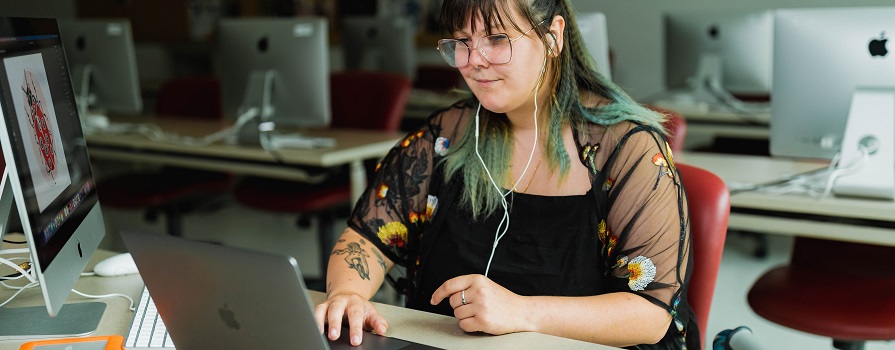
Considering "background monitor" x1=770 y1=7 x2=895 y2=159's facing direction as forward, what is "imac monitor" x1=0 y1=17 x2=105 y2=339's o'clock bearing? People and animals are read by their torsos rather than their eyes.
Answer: The imac monitor is roughly at 7 o'clock from the background monitor.

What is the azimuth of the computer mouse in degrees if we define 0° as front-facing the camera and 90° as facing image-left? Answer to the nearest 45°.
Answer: approximately 90°

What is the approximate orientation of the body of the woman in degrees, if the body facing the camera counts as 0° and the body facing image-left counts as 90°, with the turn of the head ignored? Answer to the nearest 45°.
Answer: approximately 45°

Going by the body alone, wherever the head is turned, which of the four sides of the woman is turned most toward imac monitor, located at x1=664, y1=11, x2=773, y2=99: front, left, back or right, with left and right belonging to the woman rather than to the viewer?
back

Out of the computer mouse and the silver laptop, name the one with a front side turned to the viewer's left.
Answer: the computer mouse

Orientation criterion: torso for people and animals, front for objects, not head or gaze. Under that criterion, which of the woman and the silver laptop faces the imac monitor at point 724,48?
the silver laptop

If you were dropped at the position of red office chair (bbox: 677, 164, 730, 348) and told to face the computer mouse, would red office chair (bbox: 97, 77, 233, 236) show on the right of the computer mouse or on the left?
right

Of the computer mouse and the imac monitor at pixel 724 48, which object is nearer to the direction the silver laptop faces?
the imac monitor

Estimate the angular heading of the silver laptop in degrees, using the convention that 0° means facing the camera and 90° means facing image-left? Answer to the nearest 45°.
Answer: approximately 225°

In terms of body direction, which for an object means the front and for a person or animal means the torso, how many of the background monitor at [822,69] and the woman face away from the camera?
1

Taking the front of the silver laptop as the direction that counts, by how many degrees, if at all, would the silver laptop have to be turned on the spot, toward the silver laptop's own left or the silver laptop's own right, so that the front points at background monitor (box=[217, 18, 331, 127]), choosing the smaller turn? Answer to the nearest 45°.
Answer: approximately 45° to the silver laptop's own left

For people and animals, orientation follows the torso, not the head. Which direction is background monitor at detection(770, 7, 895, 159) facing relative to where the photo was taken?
away from the camera
